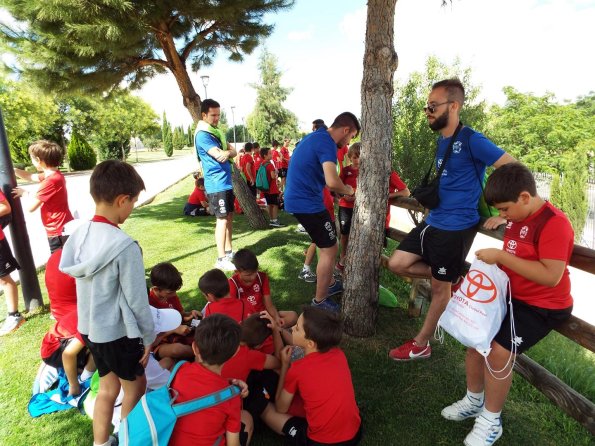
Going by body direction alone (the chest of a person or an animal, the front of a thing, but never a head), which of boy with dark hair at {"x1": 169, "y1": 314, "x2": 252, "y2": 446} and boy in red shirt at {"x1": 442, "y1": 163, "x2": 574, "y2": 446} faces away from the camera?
the boy with dark hair

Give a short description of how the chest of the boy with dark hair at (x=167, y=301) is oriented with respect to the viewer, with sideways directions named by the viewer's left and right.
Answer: facing the viewer and to the right of the viewer

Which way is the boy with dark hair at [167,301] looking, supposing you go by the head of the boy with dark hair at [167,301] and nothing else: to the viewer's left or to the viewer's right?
to the viewer's right

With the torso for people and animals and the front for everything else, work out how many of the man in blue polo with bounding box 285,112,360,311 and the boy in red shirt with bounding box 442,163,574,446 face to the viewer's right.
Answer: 1

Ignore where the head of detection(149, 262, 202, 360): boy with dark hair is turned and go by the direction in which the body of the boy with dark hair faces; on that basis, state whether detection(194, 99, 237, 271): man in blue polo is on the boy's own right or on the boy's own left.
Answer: on the boy's own left

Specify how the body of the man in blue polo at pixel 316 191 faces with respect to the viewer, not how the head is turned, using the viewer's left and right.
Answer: facing to the right of the viewer

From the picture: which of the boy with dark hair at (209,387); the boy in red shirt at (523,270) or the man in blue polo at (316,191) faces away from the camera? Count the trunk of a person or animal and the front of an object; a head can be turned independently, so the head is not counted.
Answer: the boy with dark hair

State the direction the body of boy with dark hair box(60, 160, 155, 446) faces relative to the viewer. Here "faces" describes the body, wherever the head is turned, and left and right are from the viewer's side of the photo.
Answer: facing away from the viewer and to the right of the viewer

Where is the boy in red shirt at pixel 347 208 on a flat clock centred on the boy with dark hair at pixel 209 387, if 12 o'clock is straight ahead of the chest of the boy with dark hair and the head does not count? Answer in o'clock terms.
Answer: The boy in red shirt is roughly at 1 o'clock from the boy with dark hair.

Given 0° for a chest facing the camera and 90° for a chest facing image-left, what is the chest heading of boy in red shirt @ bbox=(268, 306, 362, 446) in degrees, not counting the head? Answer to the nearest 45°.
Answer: approximately 135°

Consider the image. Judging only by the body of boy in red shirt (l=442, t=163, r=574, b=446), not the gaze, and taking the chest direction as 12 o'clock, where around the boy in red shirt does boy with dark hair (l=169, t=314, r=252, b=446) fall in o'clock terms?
The boy with dark hair is roughly at 12 o'clock from the boy in red shirt.

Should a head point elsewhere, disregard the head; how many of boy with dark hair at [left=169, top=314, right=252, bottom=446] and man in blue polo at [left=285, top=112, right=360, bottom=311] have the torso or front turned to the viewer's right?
1

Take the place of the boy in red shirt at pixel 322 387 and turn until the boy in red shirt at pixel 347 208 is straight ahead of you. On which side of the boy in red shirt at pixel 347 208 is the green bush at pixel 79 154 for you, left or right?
left

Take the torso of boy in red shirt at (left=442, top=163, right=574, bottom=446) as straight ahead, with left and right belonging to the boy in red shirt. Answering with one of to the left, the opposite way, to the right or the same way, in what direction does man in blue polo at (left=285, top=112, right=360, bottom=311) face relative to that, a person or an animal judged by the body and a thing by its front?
the opposite way

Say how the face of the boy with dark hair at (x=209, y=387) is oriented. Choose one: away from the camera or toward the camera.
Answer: away from the camera

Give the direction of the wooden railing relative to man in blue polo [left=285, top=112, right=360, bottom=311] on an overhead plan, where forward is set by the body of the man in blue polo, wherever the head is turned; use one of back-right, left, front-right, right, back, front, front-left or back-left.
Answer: front-right

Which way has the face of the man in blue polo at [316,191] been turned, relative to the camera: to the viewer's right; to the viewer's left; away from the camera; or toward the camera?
to the viewer's right

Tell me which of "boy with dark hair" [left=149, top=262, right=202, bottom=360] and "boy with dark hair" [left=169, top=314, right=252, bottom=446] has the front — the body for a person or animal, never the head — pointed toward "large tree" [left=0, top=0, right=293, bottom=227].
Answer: "boy with dark hair" [left=169, top=314, right=252, bottom=446]

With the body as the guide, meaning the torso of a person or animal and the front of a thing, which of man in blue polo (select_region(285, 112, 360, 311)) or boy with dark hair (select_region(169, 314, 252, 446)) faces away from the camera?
the boy with dark hair

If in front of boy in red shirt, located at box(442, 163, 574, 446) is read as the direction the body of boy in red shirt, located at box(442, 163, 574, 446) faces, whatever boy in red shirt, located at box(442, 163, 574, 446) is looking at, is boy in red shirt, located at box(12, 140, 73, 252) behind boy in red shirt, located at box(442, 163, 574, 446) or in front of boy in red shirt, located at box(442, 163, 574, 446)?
in front

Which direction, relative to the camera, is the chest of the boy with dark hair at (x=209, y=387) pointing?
away from the camera
